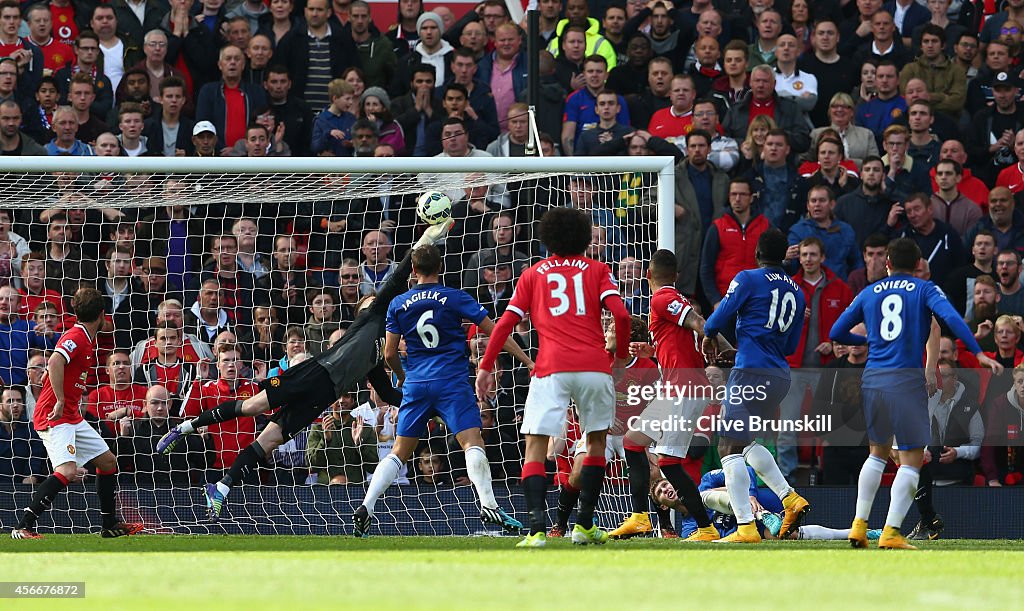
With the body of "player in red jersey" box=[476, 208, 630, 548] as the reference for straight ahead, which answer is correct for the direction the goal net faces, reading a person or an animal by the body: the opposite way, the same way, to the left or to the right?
the opposite way

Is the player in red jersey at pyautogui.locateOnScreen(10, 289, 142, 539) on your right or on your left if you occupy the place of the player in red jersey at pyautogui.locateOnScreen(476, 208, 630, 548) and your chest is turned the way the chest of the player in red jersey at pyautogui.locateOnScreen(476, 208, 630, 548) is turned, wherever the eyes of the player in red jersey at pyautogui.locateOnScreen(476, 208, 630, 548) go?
on your left

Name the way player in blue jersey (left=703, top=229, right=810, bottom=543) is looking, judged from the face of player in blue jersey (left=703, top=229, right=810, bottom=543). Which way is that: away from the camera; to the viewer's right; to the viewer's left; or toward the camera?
away from the camera

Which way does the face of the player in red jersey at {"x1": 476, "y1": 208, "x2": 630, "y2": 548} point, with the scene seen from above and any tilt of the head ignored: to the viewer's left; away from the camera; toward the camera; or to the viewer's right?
away from the camera

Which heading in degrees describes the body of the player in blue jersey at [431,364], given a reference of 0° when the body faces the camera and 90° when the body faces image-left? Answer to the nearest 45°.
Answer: approximately 180°

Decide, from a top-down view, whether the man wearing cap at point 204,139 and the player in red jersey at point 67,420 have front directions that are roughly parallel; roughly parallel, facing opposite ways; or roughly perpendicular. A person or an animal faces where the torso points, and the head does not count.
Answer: roughly perpendicular

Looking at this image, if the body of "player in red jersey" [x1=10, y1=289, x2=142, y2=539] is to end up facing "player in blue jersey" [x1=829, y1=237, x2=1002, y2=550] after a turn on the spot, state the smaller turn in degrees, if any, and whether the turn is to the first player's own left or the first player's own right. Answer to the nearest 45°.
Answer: approximately 45° to the first player's own right

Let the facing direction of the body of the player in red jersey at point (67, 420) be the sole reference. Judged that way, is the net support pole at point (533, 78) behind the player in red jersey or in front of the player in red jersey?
in front

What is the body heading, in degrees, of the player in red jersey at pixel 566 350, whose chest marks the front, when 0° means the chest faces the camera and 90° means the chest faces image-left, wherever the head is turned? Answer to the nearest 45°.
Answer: approximately 180°

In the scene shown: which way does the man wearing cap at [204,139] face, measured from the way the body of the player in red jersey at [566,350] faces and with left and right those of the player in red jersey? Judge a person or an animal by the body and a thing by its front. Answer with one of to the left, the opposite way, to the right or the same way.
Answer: the opposite way

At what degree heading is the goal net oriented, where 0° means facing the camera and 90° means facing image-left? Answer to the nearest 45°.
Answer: approximately 0°

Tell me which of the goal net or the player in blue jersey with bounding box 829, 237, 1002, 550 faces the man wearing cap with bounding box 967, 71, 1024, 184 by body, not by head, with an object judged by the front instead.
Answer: the player in blue jersey

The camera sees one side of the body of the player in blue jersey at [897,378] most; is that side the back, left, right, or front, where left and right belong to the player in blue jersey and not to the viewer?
back

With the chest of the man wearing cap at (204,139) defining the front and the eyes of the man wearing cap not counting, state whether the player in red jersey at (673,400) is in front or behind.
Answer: in front

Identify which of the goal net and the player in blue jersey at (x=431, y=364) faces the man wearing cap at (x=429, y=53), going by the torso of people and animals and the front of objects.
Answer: the player in blue jersey

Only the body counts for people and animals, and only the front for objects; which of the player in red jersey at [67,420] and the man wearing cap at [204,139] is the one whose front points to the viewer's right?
the player in red jersey
